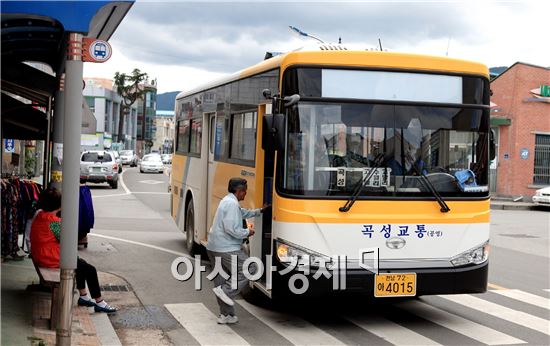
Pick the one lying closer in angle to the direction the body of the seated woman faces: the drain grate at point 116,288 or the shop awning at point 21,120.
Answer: the drain grate

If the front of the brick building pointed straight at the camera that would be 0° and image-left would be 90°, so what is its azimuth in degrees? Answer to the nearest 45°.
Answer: approximately 45°

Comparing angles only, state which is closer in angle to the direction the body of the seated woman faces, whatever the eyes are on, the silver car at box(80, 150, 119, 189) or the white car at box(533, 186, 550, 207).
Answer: the white car

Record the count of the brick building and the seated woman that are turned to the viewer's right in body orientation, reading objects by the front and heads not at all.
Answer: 1

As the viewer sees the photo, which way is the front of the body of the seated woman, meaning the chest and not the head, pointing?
to the viewer's right
